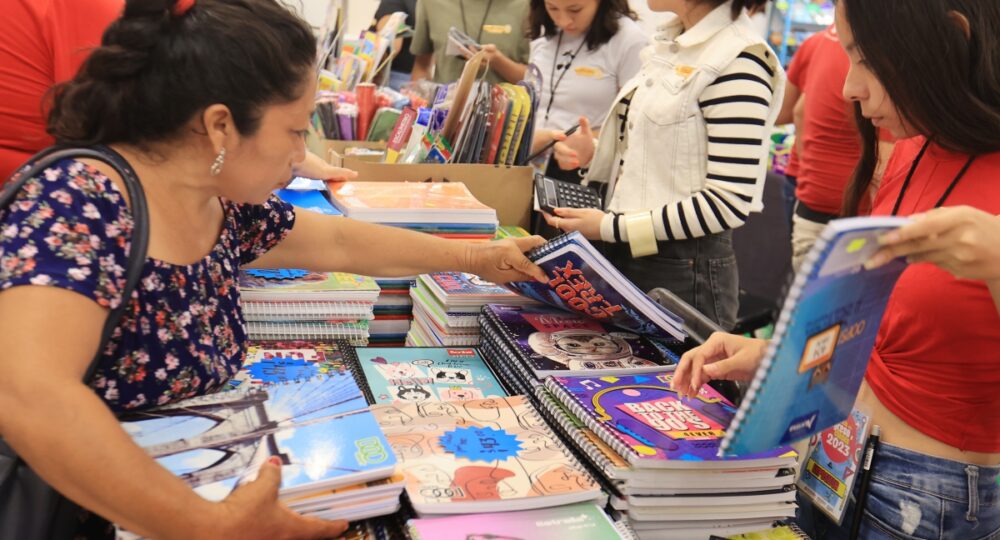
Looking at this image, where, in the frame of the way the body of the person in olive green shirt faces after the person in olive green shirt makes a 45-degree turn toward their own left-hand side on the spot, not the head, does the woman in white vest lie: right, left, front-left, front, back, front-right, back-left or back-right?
front-right

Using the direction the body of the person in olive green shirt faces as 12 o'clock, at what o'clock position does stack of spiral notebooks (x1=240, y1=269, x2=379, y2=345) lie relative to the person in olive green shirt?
The stack of spiral notebooks is roughly at 12 o'clock from the person in olive green shirt.

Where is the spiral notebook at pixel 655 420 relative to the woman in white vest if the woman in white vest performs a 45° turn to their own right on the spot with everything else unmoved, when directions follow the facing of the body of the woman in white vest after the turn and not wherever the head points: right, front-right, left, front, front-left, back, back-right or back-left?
left

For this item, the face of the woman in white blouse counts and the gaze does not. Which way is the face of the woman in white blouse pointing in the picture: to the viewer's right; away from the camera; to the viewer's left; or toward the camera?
toward the camera

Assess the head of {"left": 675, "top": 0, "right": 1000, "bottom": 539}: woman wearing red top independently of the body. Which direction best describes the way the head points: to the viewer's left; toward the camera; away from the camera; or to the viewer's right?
to the viewer's left

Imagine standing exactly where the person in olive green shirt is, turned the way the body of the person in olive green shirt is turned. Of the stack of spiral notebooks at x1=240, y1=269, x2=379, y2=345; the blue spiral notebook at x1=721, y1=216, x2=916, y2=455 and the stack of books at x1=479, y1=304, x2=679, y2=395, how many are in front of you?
3

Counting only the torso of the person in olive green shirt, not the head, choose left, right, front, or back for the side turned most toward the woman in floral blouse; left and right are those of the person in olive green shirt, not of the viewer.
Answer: front

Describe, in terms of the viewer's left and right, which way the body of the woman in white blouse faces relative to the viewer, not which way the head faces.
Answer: facing the viewer and to the left of the viewer

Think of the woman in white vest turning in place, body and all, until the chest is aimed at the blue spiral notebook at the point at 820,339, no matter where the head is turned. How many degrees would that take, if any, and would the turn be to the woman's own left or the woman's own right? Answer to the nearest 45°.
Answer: approximately 45° to the woman's own left

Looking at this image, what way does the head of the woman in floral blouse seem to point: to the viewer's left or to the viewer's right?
to the viewer's right

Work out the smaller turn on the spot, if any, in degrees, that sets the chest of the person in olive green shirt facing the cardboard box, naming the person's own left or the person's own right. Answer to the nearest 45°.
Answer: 0° — they already face it

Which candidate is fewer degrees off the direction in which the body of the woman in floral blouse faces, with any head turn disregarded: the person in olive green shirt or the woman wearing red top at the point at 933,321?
the woman wearing red top

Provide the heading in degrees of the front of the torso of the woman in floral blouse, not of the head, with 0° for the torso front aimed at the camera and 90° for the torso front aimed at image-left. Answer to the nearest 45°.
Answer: approximately 315°

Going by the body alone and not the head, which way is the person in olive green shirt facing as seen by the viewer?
toward the camera

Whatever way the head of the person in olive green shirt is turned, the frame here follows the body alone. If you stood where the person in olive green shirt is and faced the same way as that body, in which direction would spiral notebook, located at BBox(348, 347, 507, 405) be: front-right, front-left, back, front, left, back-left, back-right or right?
front

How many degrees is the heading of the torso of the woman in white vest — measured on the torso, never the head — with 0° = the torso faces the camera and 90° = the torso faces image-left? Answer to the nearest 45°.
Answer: approximately 45°
